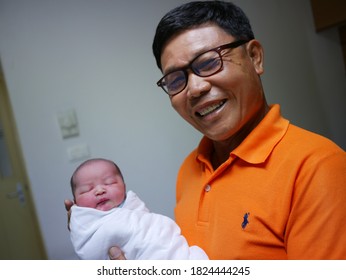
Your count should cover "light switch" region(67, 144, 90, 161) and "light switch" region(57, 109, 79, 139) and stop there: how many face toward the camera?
2

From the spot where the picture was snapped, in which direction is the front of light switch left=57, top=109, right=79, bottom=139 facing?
facing the viewer

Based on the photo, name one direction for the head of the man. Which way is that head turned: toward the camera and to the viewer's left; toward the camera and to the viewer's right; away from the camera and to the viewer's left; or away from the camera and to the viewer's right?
toward the camera and to the viewer's left

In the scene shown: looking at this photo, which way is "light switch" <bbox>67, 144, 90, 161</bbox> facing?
toward the camera

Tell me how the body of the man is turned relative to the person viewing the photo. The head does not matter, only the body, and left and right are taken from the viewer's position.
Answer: facing the viewer and to the left of the viewer

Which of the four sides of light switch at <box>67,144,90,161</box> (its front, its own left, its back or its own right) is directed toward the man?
front

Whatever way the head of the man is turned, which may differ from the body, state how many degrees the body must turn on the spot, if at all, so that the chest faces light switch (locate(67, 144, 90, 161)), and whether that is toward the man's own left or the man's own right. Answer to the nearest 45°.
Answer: approximately 90° to the man's own right

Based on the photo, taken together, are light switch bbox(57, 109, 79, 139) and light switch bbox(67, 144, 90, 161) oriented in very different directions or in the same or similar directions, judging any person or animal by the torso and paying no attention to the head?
same or similar directions
